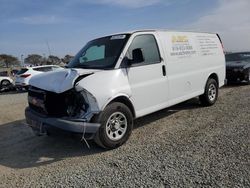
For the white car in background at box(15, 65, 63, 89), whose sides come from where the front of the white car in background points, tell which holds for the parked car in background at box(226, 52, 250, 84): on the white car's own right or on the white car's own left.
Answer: on the white car's own right

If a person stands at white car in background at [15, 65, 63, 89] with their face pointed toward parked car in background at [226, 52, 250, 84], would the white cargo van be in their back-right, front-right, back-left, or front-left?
front-right

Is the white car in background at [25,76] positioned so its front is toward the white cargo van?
no

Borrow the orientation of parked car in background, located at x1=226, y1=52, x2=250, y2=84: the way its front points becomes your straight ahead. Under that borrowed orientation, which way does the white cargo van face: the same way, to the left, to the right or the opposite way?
the same way

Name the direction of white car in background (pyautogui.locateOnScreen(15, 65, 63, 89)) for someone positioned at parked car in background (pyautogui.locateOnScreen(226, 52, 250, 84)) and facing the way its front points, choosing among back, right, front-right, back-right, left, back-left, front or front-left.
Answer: front-right

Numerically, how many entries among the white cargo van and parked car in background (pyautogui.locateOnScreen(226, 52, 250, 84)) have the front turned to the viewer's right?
0

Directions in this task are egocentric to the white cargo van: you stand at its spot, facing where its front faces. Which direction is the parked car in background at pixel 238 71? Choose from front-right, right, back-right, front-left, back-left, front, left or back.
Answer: back

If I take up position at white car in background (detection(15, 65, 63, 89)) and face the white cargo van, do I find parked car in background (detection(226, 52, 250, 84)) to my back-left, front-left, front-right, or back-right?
front-left
